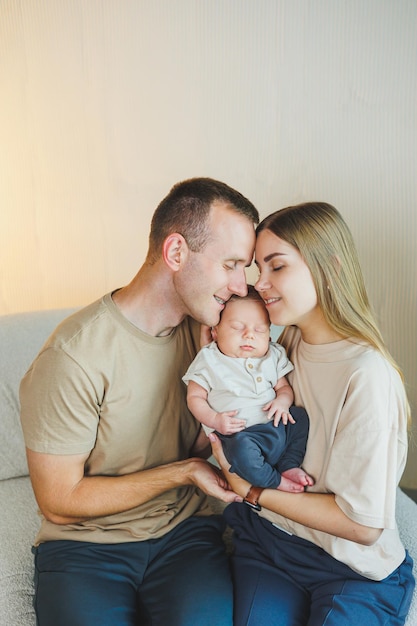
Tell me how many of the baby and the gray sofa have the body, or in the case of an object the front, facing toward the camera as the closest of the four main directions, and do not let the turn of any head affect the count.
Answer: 2

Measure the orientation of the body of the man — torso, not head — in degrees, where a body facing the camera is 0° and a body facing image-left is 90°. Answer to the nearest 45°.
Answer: approximately 315°
